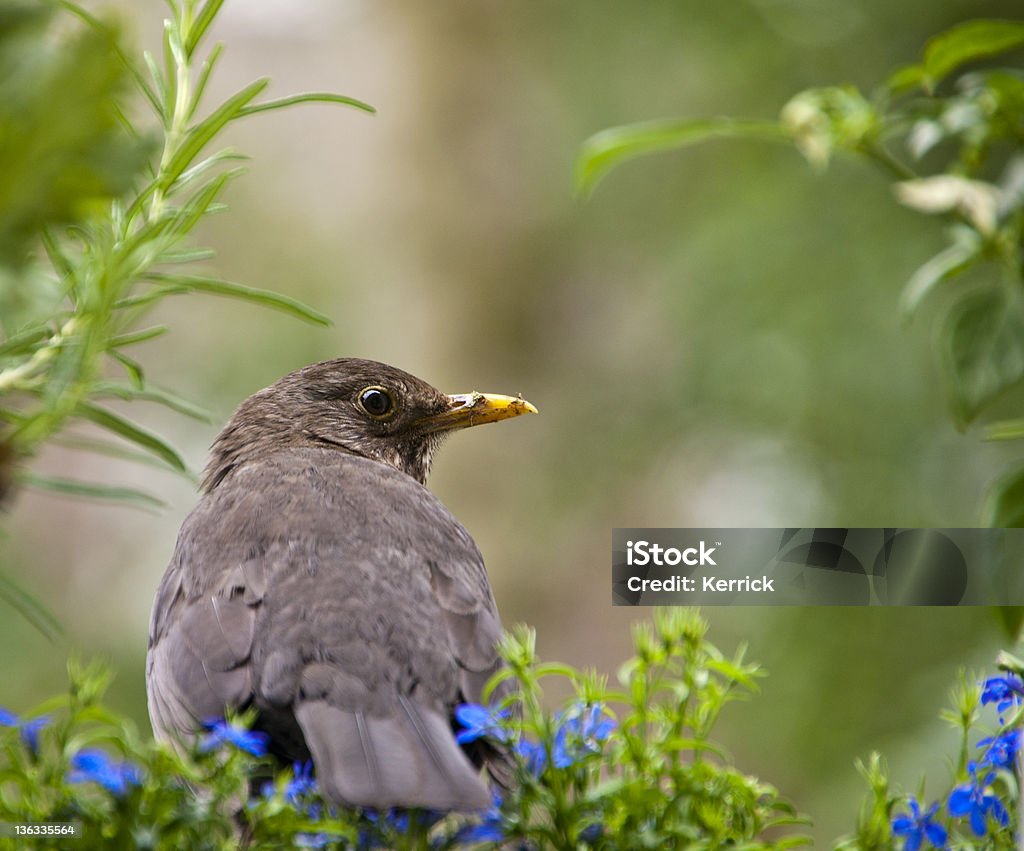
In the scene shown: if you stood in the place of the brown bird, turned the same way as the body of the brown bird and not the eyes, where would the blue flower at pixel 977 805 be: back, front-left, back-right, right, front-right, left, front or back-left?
back-right

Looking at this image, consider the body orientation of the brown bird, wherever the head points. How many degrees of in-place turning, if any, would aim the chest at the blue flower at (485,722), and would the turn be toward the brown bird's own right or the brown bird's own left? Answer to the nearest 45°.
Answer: approximately 180°

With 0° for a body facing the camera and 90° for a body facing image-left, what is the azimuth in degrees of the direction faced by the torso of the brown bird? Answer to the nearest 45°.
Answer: approximately 180°

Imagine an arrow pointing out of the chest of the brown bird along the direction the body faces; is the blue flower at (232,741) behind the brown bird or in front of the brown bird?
behind

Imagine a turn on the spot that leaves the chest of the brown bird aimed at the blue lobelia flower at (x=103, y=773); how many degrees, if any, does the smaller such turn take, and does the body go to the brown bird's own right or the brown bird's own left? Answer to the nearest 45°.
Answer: approximately 90° to the brown bird's own left

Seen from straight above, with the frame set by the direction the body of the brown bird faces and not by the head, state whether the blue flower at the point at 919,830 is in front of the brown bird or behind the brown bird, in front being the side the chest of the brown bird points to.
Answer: behind

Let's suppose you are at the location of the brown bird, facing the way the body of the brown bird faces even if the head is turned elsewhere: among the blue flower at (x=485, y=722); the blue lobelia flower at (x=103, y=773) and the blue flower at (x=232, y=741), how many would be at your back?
3
